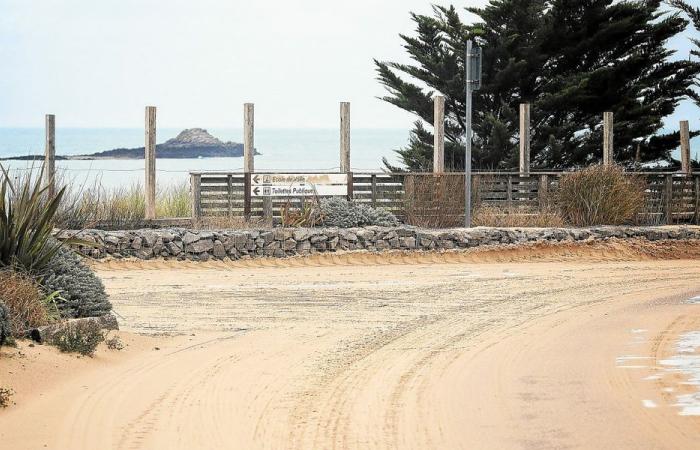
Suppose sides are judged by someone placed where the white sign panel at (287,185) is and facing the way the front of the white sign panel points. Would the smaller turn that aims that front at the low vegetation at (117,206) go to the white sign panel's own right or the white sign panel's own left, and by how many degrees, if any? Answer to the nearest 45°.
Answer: approximately 90° to the white sign panel's own right

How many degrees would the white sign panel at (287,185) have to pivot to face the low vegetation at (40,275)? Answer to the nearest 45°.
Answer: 0° — it already faces it

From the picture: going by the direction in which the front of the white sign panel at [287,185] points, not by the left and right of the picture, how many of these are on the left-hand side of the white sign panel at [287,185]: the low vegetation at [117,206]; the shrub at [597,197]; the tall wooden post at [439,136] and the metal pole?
3

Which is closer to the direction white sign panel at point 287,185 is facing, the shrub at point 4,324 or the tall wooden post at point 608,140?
the shrub

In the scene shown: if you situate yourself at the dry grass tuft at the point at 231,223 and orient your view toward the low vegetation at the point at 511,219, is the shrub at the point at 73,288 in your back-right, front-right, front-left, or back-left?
back-right

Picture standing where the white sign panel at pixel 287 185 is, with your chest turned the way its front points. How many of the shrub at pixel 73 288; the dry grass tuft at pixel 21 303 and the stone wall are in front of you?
3

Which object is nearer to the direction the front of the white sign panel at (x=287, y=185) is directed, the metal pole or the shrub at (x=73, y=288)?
the shrub

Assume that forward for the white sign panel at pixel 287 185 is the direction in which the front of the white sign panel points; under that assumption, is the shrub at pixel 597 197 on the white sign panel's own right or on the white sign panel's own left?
on the white sign panel's own left

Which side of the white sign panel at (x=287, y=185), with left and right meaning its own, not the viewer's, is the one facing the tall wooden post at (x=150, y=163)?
right

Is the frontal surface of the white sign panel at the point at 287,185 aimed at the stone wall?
yes

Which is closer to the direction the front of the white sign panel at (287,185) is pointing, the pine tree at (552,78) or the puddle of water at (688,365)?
the puddle of water

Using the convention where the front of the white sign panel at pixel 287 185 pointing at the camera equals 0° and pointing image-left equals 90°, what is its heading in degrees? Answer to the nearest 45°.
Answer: approximately 0°

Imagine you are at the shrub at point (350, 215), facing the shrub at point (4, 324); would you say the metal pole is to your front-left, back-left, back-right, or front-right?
back-left

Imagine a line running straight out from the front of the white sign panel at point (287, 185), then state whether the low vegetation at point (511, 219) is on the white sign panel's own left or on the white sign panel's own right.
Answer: on the white sign panel's own left

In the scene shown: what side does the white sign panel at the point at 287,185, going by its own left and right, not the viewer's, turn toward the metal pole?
left

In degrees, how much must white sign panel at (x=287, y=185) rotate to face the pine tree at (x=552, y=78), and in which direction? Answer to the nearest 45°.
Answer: approximately 135° to its left

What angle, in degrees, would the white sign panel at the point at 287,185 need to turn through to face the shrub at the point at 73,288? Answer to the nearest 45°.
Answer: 0° — it already faces it

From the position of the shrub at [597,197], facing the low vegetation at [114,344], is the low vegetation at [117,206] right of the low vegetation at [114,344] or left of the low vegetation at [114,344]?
right
